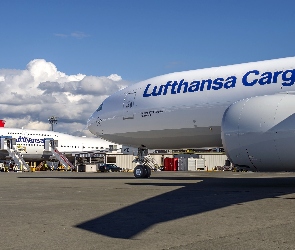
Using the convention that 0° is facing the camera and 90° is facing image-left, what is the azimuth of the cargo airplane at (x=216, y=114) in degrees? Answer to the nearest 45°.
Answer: approximately 135°
